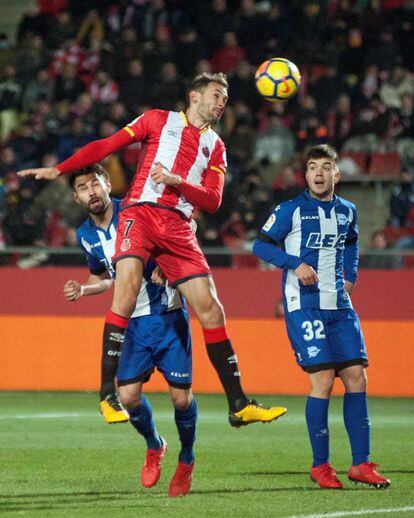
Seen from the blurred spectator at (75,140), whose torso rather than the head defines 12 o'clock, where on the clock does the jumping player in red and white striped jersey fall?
The jumping player in red and white striped jersey is roughly at 12 o'clock from the blurred spectator.

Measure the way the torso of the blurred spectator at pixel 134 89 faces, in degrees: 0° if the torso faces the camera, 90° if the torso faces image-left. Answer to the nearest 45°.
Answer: approximately 0°

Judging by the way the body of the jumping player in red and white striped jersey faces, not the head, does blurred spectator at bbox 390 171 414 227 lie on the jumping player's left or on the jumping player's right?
on the jumping player's left

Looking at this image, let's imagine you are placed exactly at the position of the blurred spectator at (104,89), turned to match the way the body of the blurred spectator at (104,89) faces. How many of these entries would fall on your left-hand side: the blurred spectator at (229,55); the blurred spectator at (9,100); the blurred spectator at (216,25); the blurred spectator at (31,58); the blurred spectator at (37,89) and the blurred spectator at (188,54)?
3

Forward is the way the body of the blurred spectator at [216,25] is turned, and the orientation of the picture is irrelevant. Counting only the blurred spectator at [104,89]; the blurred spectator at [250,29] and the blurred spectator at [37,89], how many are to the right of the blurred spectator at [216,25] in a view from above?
2

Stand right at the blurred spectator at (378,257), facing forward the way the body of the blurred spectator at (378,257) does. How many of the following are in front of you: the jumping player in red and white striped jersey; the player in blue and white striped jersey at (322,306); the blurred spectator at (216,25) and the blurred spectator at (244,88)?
2

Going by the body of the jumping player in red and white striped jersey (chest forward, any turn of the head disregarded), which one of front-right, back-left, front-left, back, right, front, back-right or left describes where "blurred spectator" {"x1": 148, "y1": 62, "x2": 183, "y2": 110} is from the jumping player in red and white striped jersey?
back-left
